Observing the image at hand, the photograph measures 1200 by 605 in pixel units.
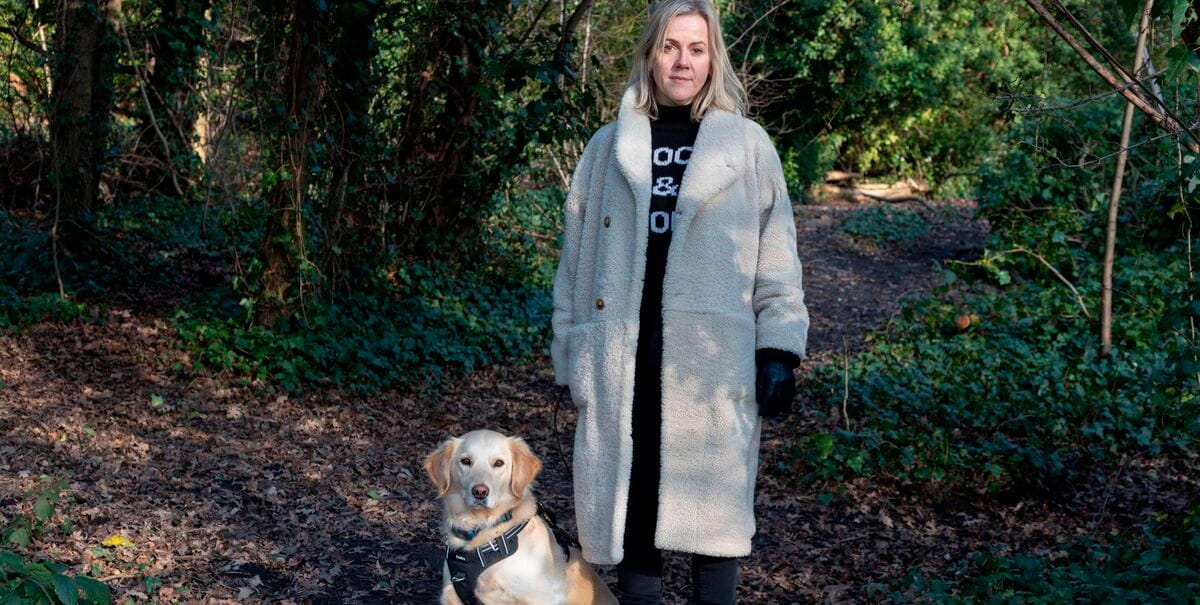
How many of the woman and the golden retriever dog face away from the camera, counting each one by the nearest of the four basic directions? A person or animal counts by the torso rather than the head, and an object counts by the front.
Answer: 0

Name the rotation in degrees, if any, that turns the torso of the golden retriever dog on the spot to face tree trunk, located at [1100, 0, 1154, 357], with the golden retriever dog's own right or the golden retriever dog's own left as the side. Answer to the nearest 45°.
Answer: approximately 180°

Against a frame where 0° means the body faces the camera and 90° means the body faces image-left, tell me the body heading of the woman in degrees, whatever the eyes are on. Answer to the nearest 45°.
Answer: approximately 0°

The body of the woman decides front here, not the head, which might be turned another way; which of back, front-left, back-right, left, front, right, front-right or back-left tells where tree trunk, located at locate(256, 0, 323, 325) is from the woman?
back-right

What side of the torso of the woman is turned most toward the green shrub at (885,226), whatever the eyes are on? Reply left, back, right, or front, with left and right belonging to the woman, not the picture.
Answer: back

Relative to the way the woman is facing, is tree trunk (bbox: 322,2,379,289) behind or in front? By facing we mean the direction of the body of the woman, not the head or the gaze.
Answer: behind

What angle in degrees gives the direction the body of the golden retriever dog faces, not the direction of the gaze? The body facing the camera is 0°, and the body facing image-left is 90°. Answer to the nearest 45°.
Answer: approximately 45°

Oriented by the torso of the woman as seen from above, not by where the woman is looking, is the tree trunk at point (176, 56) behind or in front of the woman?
behind

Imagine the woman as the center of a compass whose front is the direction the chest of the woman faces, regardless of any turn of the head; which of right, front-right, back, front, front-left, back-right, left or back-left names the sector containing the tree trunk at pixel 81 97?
back-right

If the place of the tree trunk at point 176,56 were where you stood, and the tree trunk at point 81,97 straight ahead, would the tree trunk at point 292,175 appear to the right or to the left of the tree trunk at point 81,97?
left

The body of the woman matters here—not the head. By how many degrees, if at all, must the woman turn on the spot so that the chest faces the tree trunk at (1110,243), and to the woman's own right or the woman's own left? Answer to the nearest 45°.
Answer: approximately 135° to the woman's own left

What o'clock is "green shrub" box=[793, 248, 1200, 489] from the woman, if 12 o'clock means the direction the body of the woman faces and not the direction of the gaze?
The green shrub is roughly at 7 o'clock from the woman.
